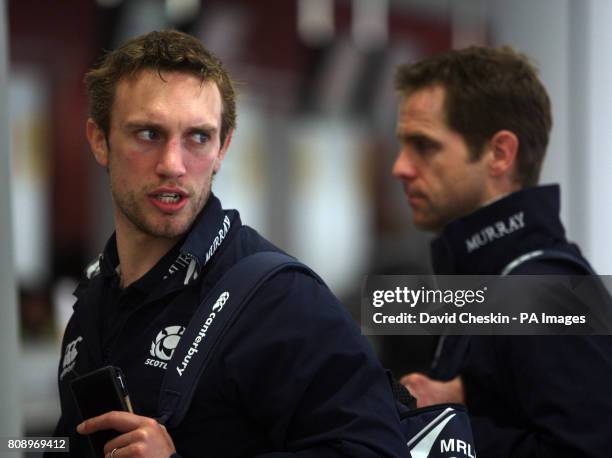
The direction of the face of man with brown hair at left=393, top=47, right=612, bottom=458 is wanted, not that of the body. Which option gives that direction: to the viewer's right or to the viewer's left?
to the viewer's left

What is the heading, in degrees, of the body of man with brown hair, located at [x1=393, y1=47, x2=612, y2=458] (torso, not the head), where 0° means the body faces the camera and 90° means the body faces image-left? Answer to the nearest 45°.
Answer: approximately 90°

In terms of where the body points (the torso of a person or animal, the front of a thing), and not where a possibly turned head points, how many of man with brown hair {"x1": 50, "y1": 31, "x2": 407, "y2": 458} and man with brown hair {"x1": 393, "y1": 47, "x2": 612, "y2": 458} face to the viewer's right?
0

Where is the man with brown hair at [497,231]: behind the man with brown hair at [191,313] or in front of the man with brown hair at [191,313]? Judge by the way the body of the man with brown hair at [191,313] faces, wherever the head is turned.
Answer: behind

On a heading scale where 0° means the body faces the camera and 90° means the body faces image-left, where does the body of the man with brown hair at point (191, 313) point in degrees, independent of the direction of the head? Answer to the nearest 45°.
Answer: approximately 45°

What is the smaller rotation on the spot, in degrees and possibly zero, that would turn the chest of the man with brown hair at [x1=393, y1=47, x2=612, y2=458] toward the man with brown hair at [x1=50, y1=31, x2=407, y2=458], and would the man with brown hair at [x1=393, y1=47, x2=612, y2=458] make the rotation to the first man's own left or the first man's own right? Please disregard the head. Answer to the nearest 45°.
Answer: approximately 45° to the first man's own left
